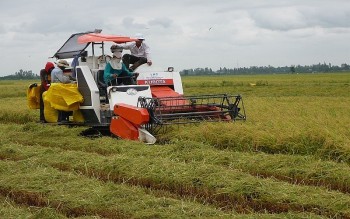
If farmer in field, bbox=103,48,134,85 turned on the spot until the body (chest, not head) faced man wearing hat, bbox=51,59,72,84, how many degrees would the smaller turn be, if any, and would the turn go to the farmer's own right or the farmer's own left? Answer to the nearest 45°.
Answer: approximately 180°

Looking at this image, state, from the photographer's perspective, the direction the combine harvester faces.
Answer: facing the viewer and to the right of the viewer

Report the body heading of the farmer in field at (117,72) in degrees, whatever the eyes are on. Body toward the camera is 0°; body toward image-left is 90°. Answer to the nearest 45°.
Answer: approximately 315°

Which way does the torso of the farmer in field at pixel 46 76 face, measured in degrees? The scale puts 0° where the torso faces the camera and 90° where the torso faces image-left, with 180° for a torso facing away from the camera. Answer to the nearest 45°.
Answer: approximately 270°

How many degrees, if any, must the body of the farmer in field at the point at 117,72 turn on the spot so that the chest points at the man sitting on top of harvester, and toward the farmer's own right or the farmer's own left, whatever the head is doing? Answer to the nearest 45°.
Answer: approximately 90° to the farmer's own left

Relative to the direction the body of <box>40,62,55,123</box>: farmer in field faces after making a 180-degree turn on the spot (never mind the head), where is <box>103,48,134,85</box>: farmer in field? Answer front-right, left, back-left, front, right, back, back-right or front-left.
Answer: back-left
